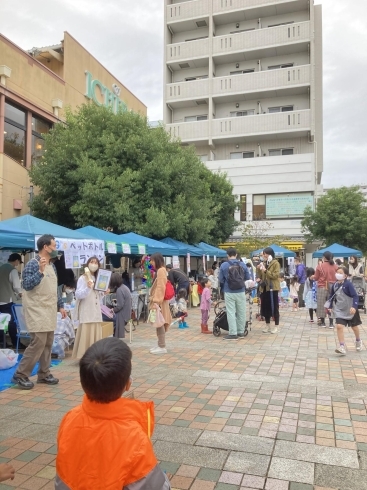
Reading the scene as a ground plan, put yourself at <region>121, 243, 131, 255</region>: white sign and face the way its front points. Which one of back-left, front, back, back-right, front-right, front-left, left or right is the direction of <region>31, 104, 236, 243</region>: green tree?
back-left

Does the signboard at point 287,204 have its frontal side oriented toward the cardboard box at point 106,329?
yes

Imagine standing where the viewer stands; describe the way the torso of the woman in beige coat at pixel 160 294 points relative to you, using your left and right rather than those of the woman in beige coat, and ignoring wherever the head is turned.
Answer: facing to the left of the viewer

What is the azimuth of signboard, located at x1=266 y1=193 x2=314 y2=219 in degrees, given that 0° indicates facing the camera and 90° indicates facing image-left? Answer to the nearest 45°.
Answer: approximately 0°

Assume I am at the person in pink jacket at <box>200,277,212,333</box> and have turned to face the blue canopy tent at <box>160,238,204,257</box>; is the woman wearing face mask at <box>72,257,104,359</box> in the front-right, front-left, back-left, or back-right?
back-left

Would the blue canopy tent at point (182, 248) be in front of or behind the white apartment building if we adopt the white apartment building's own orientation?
in front

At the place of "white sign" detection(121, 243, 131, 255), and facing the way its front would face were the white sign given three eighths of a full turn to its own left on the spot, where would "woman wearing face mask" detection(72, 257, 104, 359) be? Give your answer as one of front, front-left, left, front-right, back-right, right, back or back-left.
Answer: back

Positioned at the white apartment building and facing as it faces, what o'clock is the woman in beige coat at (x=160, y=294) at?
The woman in beige coat is roughly at 12 o'clock from the white apartment building.

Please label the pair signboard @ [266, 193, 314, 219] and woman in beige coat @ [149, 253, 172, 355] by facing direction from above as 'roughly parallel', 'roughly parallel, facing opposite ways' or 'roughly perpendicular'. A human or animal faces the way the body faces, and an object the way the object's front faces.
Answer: roughly perpendicular

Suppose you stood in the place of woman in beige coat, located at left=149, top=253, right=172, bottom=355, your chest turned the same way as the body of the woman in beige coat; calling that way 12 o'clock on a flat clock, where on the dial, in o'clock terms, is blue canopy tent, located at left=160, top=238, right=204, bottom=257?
The blue canopy tent is roughly at 3 o'clock from the woman in beige coat.
